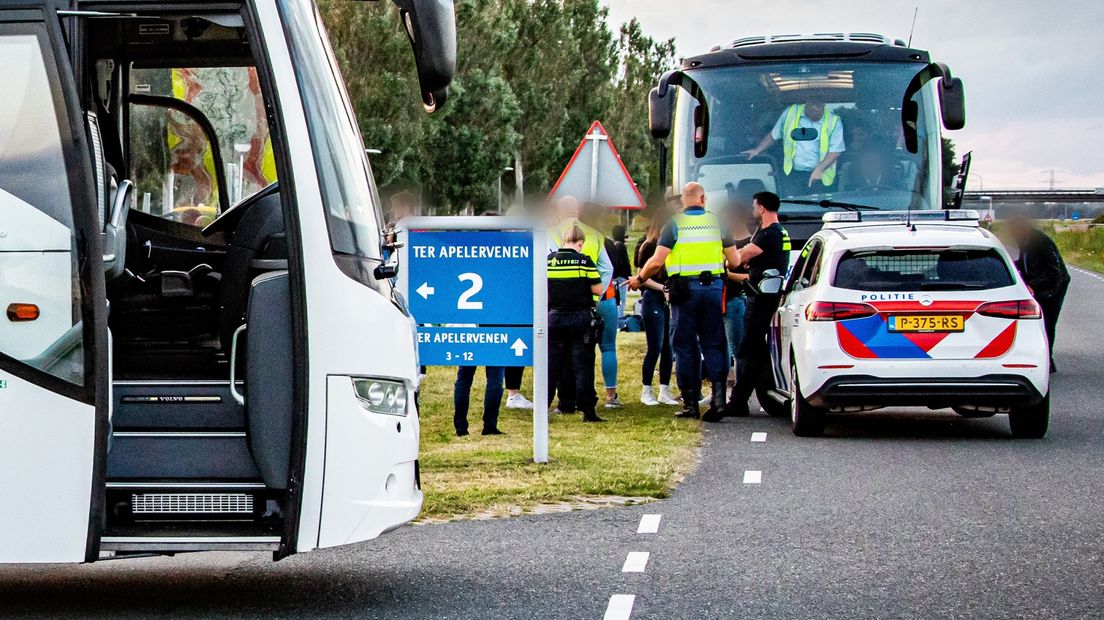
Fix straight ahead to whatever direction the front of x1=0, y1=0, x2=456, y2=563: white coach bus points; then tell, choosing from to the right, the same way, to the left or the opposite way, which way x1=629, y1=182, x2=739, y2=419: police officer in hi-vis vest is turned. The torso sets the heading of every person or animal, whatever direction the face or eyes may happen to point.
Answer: to the left

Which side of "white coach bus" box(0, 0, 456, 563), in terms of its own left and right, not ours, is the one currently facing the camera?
right

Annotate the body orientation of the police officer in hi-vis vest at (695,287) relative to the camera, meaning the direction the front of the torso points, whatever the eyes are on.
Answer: away from the camera

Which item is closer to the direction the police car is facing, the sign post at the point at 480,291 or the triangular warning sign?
the triangular warning sign

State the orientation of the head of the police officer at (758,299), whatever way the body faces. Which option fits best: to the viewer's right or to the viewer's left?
to the viewer's left

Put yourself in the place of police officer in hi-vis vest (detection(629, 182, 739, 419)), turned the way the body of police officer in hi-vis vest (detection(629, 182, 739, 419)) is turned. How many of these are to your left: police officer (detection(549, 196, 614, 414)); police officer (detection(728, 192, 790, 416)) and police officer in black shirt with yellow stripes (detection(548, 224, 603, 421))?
2

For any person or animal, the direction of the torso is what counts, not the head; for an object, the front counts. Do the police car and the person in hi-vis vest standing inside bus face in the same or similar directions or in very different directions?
very different directions

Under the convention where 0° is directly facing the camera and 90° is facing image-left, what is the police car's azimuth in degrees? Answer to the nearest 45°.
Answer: approximately 180°

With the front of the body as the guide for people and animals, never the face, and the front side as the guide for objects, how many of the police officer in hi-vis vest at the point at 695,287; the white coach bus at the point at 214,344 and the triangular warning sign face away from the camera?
2
